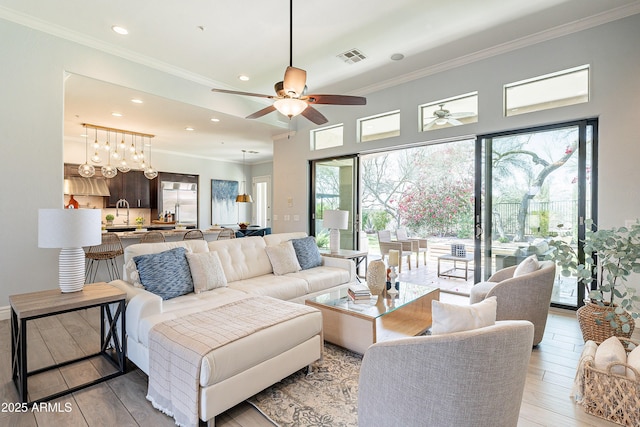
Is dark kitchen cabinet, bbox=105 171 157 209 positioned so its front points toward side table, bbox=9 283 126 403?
yes

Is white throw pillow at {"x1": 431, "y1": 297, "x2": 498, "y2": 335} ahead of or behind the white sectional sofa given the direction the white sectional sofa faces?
ahead

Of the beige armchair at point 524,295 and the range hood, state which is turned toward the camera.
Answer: the range hood

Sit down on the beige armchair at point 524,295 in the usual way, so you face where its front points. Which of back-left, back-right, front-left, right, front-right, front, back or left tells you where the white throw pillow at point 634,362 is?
back-left

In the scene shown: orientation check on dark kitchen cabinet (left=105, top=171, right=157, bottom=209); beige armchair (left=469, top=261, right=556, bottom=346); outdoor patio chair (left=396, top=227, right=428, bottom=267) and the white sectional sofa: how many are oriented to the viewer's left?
1

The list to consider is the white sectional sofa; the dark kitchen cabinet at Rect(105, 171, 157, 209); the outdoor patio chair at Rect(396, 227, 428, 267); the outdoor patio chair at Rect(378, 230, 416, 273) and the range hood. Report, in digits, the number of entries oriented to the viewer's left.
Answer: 0

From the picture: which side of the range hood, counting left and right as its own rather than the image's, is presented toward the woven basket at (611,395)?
front

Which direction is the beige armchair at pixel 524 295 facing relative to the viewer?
to the viewer's left

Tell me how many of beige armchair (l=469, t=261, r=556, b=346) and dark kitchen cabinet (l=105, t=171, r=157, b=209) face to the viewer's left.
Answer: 1

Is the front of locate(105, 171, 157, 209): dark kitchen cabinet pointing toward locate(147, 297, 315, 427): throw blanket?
yes

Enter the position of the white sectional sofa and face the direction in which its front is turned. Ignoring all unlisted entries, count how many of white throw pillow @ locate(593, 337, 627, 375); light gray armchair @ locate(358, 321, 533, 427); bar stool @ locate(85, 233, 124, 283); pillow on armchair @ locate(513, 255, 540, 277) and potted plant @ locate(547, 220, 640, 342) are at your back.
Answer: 1

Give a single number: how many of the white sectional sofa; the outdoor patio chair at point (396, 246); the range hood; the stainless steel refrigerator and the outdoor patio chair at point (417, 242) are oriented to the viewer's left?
0

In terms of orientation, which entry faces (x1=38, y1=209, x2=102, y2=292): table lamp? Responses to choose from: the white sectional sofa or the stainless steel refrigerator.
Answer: the stainless steel refrigerator

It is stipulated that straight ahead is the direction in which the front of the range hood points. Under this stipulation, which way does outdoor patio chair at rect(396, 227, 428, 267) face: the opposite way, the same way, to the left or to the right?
the same way

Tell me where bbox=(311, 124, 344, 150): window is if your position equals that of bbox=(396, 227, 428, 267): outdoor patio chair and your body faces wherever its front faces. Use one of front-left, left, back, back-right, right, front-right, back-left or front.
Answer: right

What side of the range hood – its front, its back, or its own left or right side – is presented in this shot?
front

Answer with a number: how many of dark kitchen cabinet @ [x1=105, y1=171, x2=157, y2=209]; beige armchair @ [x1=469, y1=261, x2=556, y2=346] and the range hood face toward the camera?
2
